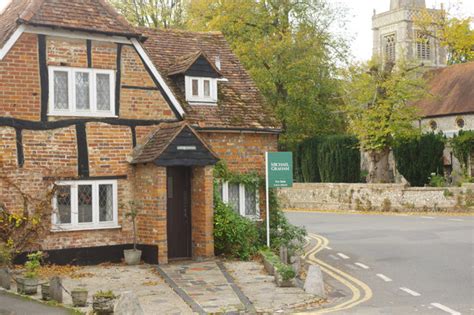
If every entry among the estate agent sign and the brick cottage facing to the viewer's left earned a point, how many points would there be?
0

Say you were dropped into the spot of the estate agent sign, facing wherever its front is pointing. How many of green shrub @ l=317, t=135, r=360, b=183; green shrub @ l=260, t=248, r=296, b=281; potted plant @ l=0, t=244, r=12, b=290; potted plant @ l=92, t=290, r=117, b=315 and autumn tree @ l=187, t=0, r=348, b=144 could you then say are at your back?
2

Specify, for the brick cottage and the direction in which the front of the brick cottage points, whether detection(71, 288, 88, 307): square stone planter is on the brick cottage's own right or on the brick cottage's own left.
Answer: on the brick cottage's own right

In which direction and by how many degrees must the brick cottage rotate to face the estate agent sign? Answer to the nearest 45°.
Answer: approximately 45° to its left

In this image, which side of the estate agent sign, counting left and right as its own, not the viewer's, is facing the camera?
front

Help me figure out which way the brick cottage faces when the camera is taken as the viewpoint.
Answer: facing the viewer and to the right of the viewer

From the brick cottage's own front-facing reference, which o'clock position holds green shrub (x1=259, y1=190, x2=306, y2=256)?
The green shrub is roughly at 10 o'clock from the brick cottage.

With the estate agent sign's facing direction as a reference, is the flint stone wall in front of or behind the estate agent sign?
behind

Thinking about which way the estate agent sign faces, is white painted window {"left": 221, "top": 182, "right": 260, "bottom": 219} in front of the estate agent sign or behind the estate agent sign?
behind

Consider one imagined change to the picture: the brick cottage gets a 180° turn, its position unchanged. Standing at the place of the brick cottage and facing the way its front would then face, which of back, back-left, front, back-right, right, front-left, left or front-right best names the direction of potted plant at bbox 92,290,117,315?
back-left

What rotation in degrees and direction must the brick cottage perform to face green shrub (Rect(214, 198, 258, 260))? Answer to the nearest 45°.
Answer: approximately 45° to its left

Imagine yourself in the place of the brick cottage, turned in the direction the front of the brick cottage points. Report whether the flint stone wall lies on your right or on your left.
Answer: on your left

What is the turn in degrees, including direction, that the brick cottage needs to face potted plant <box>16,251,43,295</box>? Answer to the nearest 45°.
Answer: approximately 45° to its right

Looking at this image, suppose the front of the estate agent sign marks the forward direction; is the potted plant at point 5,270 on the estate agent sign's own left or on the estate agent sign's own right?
on the estate agent sign's own right
